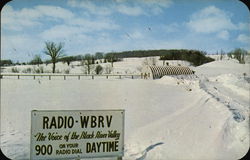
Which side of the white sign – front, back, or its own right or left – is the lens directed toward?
front
